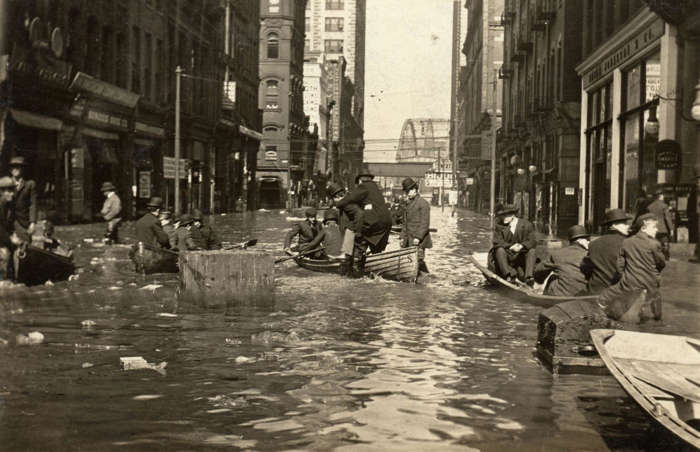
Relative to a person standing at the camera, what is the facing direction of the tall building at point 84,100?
facing the viewer and to the right of the viewer

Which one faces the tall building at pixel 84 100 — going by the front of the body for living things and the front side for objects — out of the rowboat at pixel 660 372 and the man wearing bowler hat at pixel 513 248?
the rowboat

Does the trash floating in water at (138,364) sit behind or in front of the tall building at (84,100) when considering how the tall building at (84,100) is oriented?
in front

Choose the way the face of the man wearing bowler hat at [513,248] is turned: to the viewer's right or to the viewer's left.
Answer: to the viewer's left

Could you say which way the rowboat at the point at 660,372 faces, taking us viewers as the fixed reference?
facing away from the viewer and to the left of the viewer

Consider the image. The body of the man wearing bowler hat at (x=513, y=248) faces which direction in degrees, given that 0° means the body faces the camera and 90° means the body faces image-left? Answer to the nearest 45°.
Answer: approximately 0°

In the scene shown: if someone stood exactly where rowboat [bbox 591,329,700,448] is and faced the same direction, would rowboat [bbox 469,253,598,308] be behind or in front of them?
in front

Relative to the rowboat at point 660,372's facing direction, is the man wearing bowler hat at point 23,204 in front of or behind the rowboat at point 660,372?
in front

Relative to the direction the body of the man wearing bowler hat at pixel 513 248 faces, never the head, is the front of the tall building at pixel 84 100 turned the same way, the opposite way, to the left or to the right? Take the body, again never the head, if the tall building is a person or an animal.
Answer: to the left

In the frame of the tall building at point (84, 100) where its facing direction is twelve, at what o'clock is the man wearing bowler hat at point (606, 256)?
The man wearing bowler hat is roughly at 1 o'clock from the tall building.

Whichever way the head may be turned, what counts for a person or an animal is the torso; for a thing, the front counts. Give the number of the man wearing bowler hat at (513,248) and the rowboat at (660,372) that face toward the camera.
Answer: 1

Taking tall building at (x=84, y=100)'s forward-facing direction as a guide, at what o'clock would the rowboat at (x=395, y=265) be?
The rowboat is roughly at 1 o'clock from the tall building.
